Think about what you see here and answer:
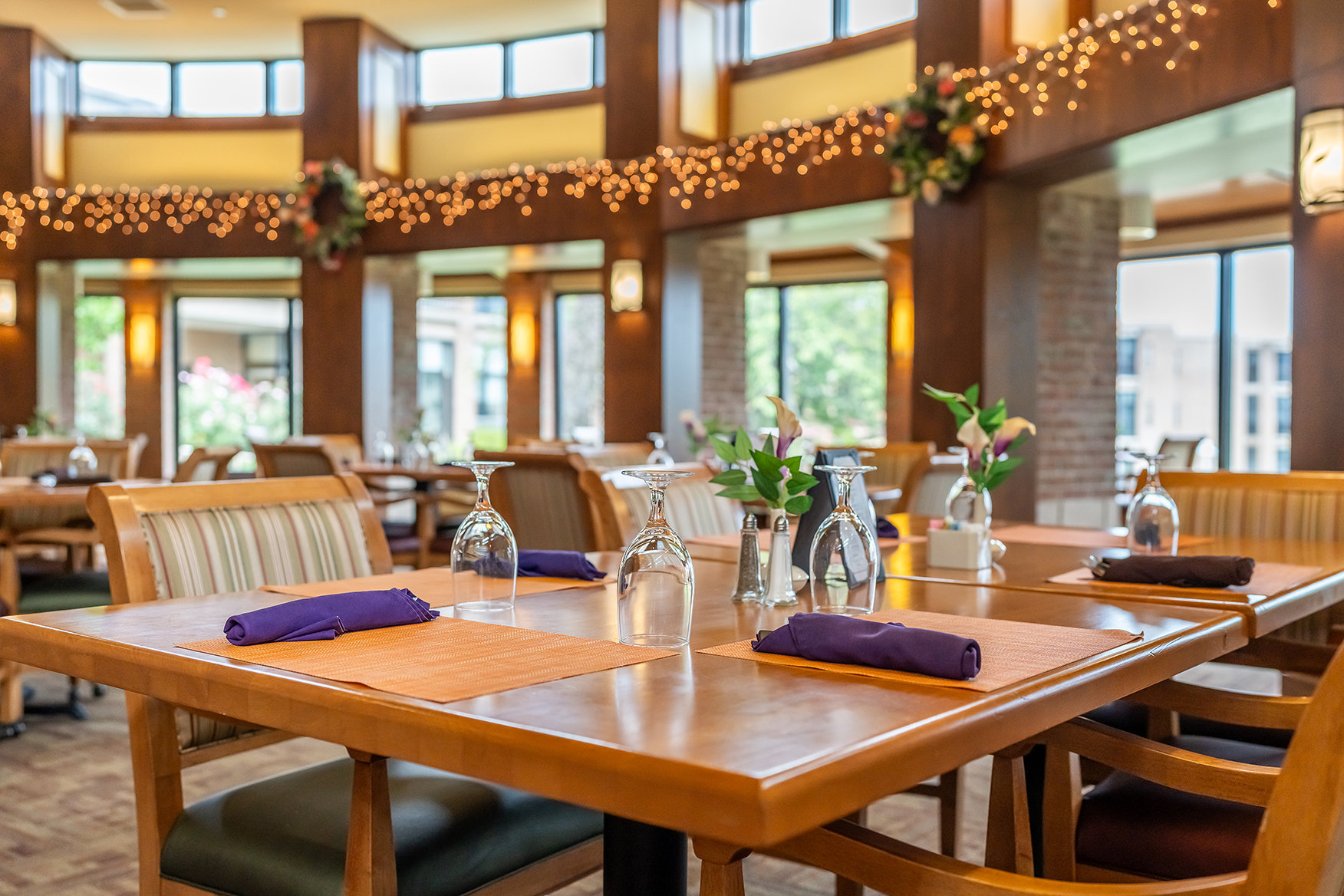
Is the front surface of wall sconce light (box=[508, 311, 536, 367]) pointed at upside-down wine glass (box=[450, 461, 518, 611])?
yes

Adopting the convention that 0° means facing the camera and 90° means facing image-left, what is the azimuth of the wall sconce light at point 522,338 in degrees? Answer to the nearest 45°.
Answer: approximately 0°

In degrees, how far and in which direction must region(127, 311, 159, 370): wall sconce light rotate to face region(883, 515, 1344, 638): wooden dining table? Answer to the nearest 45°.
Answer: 0° — it already faces it

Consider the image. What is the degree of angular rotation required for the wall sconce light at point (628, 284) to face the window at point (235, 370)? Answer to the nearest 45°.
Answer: approximately 135° to its right

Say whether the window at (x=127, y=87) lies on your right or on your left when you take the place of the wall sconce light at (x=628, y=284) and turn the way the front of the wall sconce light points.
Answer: on your right

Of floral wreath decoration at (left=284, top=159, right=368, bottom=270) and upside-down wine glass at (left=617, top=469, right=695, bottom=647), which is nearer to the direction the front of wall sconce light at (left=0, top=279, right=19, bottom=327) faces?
the upside-down wine glass

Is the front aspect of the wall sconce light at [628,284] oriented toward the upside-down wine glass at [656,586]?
yes
